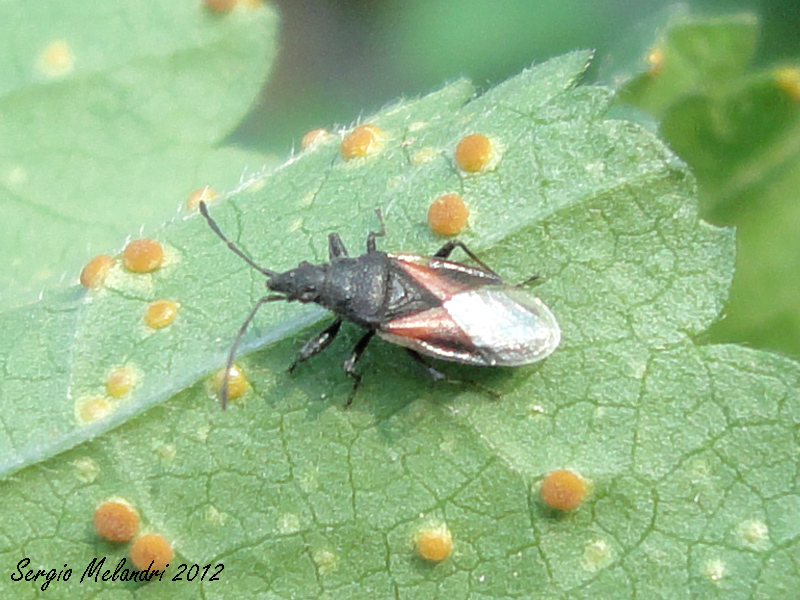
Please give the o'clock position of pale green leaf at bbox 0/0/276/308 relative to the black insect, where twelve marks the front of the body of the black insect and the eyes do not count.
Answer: The pale green leaf is roughly at 2 o'clock from the black insect.

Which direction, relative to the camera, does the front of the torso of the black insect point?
to the viewer's left

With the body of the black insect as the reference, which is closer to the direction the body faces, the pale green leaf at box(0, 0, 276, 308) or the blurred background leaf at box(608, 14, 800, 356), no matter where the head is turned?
the pale green leaf
